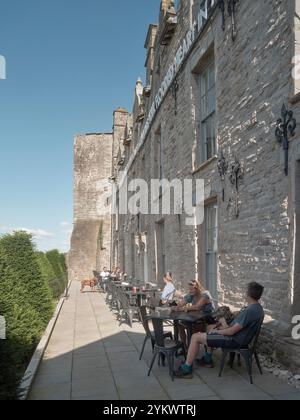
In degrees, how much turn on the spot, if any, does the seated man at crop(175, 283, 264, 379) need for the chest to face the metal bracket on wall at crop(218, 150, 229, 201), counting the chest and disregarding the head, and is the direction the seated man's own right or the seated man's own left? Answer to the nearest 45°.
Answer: approximately 90° to the seated man's own right

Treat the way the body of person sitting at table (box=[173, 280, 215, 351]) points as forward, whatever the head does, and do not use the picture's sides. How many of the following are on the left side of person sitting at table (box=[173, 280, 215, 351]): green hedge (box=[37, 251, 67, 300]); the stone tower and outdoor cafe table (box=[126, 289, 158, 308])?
0

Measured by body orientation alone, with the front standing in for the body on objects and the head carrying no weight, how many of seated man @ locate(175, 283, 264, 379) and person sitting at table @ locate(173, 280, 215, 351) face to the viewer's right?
0

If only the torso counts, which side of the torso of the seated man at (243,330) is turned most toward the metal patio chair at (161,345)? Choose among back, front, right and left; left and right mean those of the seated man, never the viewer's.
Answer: front

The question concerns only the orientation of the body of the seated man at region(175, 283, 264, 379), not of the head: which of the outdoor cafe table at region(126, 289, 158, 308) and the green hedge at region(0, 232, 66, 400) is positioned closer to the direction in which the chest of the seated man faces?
the green hedge

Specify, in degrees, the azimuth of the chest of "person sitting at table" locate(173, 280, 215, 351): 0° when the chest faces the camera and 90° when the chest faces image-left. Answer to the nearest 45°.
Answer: approximately 45°

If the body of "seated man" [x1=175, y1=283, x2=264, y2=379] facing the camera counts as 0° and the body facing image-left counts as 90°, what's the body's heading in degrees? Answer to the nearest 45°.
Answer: approximately 90°

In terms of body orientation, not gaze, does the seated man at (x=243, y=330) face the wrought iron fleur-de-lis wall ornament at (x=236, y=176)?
no

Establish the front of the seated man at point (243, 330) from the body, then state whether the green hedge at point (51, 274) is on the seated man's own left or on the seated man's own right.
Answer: on the seated man's own right
